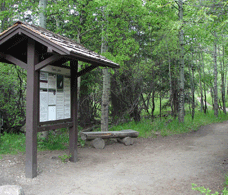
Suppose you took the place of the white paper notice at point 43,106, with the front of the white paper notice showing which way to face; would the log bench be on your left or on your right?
on your left

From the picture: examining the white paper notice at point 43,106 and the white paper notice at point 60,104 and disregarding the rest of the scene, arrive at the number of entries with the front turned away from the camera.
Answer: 0

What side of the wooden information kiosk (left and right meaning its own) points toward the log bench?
left

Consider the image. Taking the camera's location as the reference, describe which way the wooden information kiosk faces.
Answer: facing the viewer and to the right of the viewer

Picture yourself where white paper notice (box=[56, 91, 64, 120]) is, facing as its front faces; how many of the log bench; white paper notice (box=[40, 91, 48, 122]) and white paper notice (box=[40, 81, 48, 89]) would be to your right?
2

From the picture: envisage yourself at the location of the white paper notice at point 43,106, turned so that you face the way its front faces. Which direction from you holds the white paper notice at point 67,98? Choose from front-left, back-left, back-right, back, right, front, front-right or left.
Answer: left
